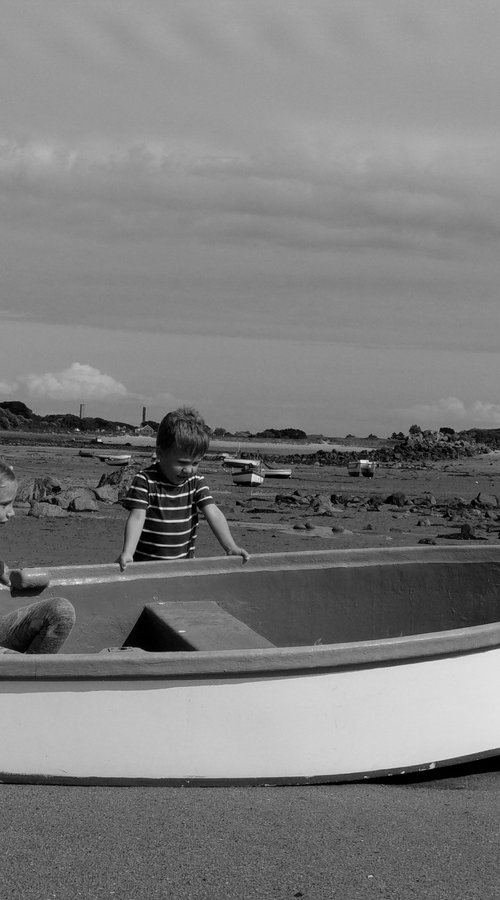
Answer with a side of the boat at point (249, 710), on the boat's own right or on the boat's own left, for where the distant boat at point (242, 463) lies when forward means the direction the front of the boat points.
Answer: on the boat's own left

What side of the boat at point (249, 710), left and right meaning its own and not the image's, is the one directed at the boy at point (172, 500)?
left

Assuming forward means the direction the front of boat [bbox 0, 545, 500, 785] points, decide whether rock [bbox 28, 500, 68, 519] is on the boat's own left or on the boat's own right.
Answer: on the boat's own left

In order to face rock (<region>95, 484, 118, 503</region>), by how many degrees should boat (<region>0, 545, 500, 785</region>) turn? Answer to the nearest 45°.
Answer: approximately 90° to its left

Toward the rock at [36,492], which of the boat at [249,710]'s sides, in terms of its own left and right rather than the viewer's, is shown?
left

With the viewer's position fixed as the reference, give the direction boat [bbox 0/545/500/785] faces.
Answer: facing to the right of the viewer

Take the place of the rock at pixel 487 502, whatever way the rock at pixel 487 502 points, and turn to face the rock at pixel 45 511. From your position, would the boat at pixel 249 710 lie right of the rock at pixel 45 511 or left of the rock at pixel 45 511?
left

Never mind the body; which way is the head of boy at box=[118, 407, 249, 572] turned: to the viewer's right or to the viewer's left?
to the viewer's right
